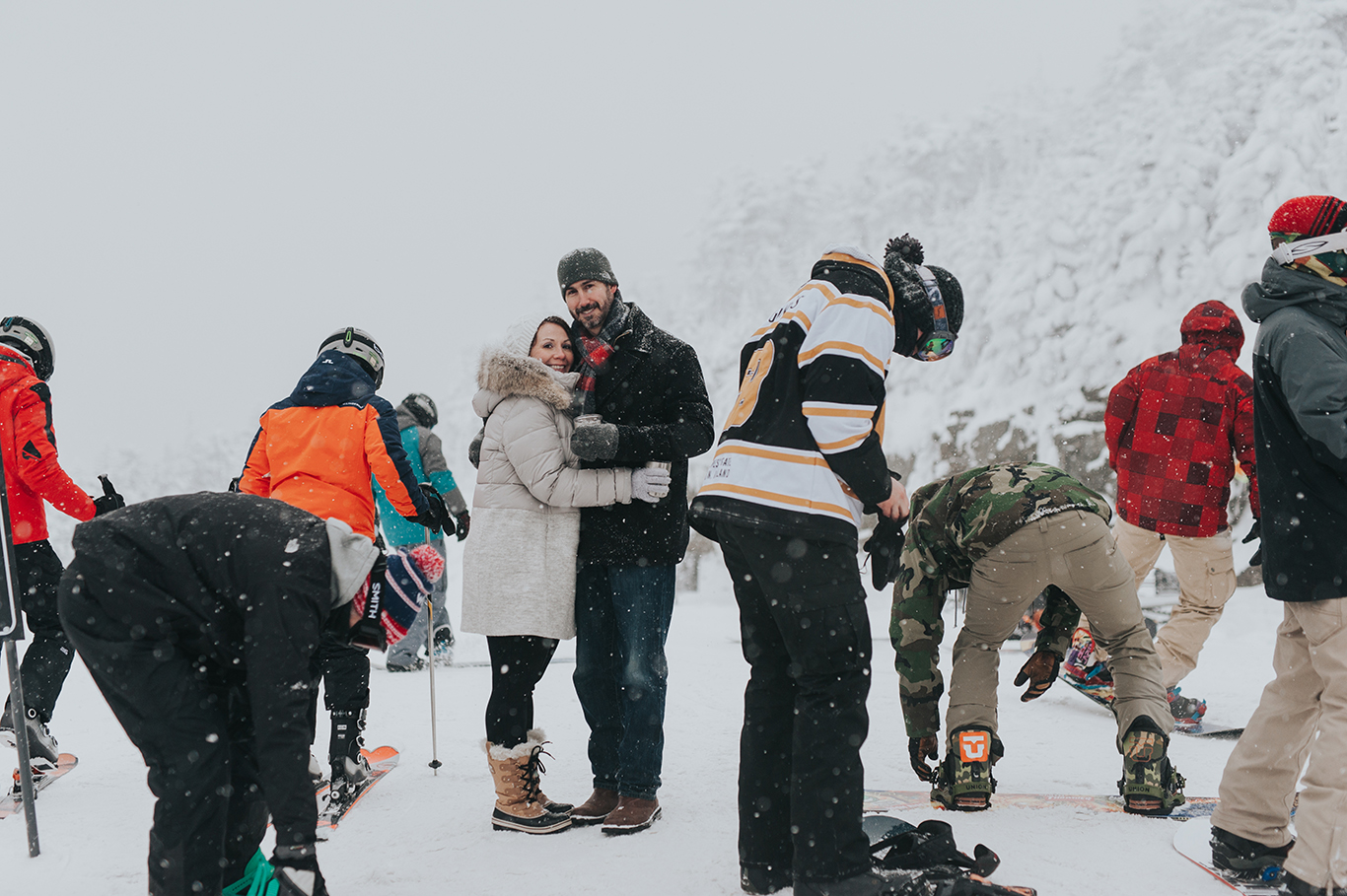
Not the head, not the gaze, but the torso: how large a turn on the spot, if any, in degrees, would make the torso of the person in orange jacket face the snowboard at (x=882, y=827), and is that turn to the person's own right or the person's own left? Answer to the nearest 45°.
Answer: approximately 90° to the person's own right

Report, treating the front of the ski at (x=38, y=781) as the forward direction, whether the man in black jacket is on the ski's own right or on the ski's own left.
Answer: on the ski's own right

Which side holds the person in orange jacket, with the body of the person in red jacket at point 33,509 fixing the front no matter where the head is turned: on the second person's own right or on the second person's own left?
on the second person's own right

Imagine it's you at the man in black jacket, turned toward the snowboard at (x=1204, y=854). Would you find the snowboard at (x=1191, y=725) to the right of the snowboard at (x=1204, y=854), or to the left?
left

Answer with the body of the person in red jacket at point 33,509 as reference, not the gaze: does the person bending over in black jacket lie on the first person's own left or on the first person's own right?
on the first person's own right

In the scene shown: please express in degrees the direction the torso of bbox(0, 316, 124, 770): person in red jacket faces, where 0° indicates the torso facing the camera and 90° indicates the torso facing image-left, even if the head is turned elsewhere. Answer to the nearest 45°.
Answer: approximately 225°

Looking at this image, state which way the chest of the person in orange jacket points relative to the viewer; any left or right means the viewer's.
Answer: facing away from the viewer and to the right of the viewer

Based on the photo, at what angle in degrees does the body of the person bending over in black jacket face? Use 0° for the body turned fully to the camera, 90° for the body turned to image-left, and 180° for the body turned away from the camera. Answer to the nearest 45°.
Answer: approximately 270°

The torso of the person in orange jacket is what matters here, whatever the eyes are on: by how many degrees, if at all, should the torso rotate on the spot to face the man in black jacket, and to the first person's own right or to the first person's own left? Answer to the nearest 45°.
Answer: approximately 90° to the first person's own right

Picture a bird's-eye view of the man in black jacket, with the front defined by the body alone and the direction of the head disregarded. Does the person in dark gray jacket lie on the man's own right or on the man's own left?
on the man's own left
